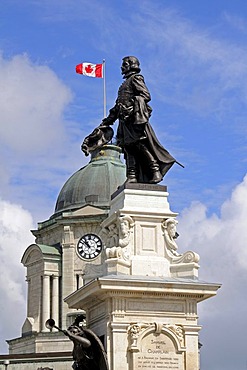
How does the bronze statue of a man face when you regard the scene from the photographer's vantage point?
facing the viewer and to the left of the viewer
